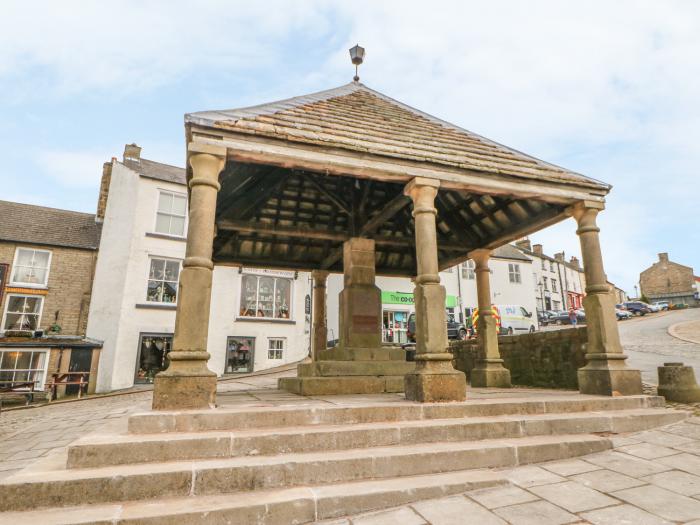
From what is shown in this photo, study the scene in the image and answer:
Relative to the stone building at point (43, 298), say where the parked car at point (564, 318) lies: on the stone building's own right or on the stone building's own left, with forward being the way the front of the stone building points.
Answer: on the stone building's own left

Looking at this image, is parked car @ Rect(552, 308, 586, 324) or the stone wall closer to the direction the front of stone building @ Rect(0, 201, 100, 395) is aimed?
the stone wall

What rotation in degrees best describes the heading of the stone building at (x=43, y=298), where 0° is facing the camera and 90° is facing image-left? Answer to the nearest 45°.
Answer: approximately 0°

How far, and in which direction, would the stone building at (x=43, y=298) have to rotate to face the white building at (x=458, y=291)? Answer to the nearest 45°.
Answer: approximately 90° to its left

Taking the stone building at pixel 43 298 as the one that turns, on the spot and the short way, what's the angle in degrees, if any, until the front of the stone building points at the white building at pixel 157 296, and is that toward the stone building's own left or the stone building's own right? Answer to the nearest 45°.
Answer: approximately 45° to the stone building's own left

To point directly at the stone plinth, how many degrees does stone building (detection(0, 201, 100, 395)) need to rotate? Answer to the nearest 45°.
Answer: approximately 45° to its left

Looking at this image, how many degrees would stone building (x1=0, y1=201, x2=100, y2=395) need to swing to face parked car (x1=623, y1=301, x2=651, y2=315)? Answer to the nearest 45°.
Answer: approximately 90° to its left

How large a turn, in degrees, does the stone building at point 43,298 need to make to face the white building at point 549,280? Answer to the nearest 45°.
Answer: approximately 90° to its left

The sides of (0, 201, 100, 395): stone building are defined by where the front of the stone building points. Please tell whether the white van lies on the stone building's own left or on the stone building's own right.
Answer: on the stone building's own left
